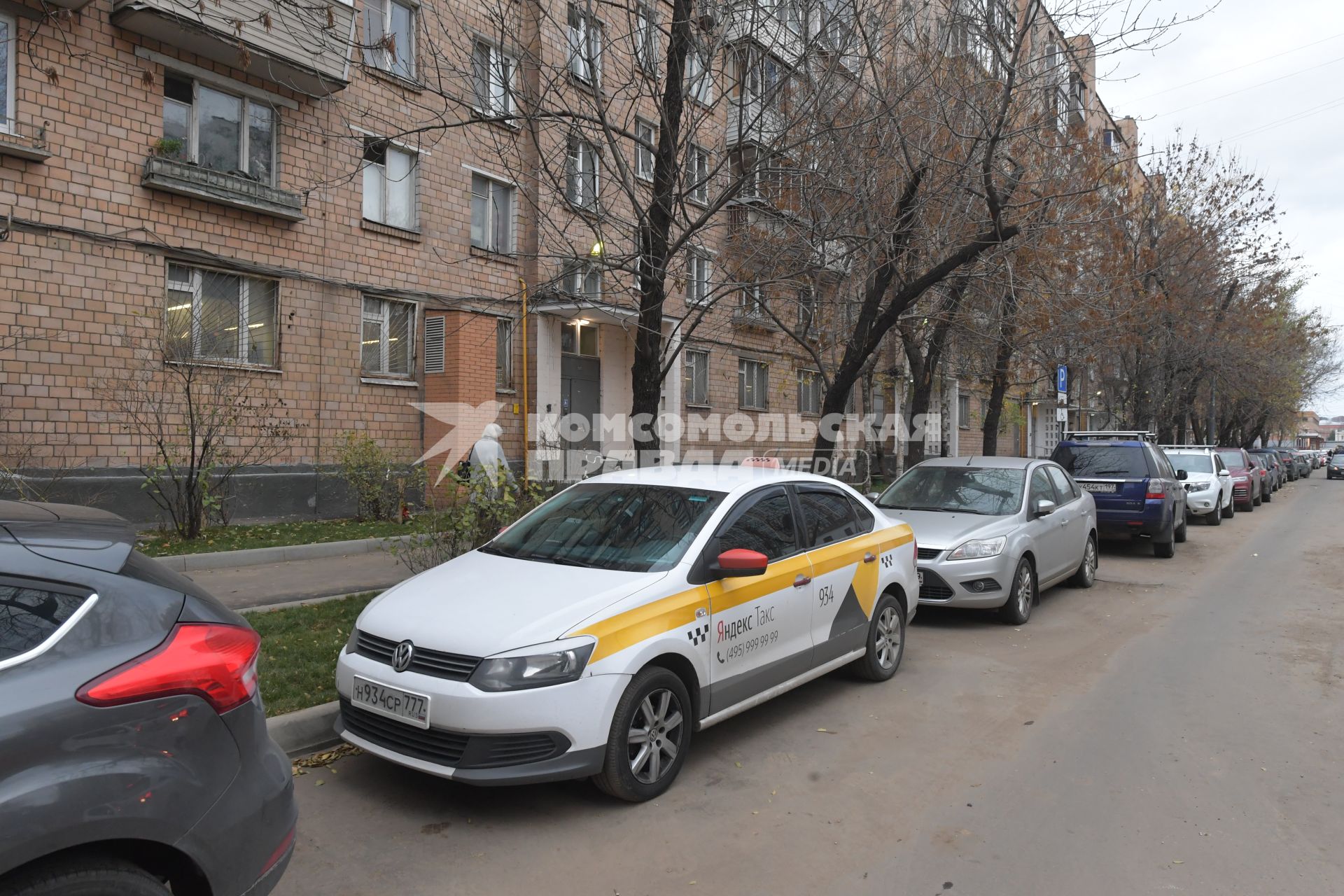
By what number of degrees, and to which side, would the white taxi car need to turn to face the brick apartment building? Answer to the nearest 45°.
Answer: approximately 90° to its right

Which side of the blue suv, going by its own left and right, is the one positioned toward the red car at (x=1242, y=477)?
front

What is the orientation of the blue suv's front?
away from the camera

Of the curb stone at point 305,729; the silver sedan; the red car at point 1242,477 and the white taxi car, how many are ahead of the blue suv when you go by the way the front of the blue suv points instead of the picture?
1

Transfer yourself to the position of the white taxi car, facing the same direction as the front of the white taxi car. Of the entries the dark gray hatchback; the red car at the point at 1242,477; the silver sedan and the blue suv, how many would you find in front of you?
1

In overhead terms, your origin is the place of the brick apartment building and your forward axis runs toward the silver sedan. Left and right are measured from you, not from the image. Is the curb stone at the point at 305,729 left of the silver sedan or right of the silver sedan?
right

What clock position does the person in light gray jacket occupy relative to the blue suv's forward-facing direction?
The person in light gray jacket is roughly at 7 o'clock from the blue suv.

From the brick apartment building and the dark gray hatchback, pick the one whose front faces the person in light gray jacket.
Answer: the brick apartment building

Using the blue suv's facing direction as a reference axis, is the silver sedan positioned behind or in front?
behind
